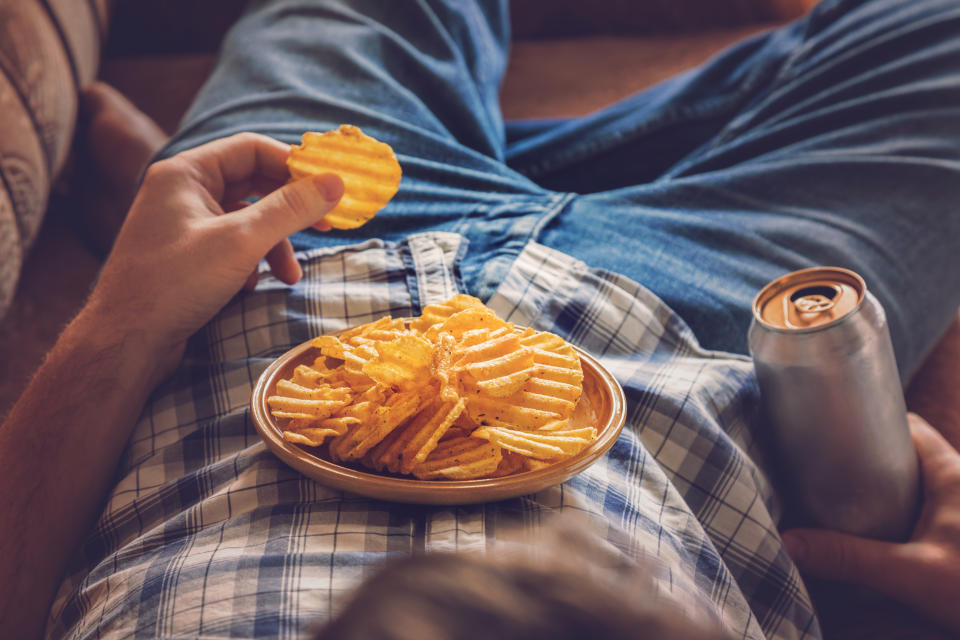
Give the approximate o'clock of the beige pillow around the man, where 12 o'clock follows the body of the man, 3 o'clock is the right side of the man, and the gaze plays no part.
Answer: The beige pillow is roughly at 10 o'clock from the man.

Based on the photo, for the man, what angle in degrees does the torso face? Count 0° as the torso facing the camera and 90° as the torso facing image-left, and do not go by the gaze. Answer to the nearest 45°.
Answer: approximately 180°
